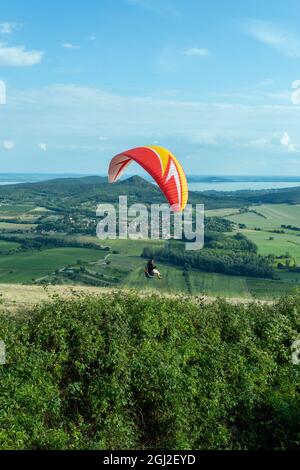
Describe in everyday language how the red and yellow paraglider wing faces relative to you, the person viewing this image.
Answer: facing away from the viewer and to the right of the viewer
